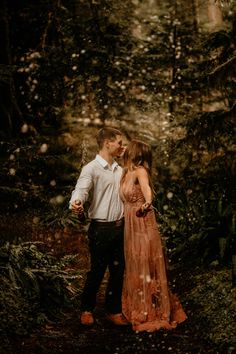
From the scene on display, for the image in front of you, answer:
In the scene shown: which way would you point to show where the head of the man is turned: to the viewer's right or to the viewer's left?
to the viewer's right

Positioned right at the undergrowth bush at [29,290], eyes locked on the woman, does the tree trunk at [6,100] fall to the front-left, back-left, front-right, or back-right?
back-left

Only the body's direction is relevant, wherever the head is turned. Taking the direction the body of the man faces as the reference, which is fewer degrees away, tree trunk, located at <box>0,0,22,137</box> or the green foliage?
the green foliage

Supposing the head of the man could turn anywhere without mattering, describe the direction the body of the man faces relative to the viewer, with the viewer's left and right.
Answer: facing the viewer and to the right of the viewer

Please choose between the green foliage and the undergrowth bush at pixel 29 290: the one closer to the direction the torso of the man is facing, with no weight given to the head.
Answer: the green foliage

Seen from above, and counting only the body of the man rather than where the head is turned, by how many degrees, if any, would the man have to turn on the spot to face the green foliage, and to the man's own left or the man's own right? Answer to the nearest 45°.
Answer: approximately 45° to the man's own left
